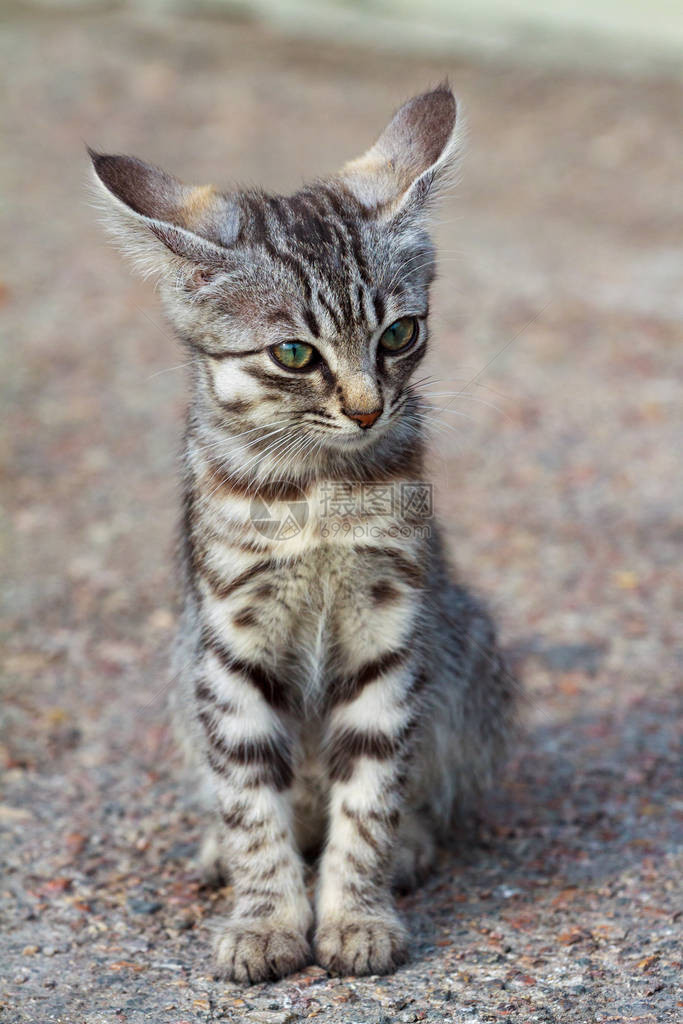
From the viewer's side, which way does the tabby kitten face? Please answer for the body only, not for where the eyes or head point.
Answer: toward the camera
